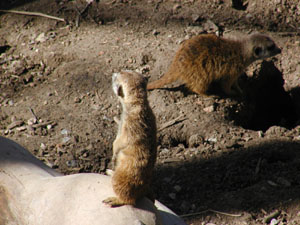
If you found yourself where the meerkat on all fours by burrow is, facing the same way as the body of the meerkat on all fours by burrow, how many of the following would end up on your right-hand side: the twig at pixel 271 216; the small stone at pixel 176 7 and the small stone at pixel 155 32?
1

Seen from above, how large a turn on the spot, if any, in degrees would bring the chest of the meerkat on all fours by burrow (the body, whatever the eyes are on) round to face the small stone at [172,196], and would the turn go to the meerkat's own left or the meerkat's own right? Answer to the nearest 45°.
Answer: approximately 90° to the meerkat's own right

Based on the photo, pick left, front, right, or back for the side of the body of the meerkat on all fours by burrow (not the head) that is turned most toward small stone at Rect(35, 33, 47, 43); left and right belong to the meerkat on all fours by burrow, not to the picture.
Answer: back

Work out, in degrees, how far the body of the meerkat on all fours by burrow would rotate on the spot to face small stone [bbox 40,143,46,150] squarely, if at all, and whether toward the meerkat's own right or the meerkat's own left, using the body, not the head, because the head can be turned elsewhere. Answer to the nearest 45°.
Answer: approximately 135° to the meerkat's own right

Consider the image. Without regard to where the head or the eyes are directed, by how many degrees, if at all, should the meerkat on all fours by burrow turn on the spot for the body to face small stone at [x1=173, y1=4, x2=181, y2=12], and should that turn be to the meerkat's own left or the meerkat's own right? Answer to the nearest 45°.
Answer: approximately 90° to the meerkat's own left

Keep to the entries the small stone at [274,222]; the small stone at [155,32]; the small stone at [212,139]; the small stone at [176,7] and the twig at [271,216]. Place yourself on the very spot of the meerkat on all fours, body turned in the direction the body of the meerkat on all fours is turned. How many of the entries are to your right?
3

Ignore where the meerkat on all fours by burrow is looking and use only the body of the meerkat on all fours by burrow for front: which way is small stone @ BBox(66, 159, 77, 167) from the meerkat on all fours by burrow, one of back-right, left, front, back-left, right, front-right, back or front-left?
back-right

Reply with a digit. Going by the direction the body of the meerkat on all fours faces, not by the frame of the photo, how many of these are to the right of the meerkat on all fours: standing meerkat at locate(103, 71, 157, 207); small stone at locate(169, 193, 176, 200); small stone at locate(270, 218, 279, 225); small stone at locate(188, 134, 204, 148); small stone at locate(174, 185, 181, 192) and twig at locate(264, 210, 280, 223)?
6

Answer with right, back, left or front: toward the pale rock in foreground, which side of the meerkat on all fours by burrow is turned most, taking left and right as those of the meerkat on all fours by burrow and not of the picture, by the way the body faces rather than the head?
right

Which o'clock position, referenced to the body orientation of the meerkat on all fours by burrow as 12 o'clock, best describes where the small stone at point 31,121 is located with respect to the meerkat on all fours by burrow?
The small stone is roughly at 5 o'clock from the meerkat on all fours by burrow.

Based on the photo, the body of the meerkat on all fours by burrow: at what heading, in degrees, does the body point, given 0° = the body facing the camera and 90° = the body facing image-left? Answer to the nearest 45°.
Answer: approximately 270°

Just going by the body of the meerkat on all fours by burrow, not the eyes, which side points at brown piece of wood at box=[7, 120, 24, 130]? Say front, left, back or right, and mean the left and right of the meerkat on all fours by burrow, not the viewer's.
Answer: back

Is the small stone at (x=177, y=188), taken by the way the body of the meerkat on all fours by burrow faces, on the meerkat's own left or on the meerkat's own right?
on the meerkat's own right

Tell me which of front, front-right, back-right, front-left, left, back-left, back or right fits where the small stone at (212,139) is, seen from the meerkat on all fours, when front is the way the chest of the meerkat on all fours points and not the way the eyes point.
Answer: right
